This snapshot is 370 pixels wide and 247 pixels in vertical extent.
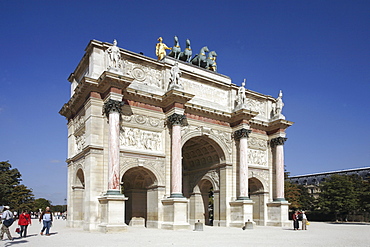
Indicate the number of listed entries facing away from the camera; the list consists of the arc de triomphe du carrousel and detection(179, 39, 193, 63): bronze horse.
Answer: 0

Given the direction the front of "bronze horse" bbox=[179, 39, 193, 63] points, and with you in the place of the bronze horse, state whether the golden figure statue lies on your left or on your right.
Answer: on your right
